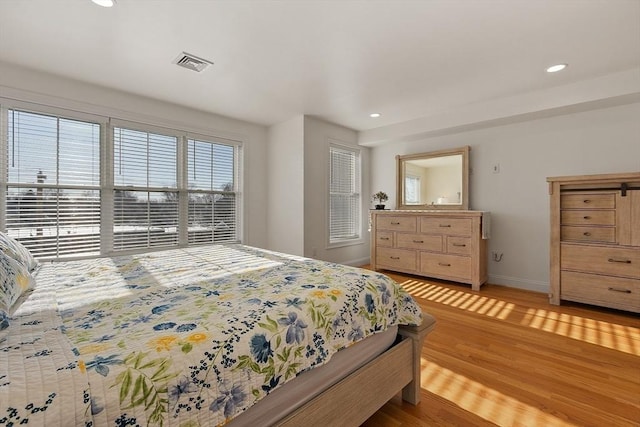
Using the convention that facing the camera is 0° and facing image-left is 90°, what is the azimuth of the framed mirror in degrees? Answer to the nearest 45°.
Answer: approximately 45°

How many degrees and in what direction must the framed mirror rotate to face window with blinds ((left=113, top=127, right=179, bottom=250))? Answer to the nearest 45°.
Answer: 0° — it already faces it

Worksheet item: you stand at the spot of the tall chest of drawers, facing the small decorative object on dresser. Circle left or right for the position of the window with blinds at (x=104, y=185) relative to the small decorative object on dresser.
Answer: left

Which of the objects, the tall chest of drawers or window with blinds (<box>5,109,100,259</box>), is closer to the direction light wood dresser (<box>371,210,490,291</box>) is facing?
the window with blinds

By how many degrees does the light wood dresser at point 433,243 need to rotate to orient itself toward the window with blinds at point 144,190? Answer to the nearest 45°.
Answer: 0° — it already faces it

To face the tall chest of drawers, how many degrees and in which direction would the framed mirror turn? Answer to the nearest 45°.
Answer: approximately 90° to its left

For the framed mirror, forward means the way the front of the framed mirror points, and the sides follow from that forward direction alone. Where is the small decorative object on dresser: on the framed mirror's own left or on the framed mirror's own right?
on the framed mirror's own right

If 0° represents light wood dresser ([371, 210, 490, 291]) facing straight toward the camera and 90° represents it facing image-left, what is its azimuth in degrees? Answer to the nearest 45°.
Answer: approximately 45°

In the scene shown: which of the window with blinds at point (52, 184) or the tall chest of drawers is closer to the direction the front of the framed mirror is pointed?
the window with blinds
